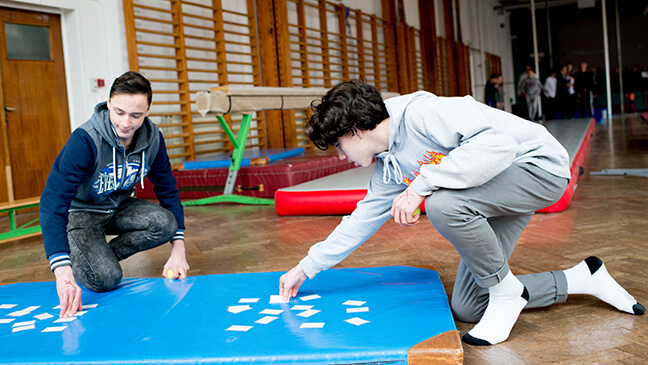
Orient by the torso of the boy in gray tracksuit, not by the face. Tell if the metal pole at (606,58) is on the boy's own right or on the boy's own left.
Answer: on the boy's own right

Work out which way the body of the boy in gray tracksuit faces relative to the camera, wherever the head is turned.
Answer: to the viewer's left
